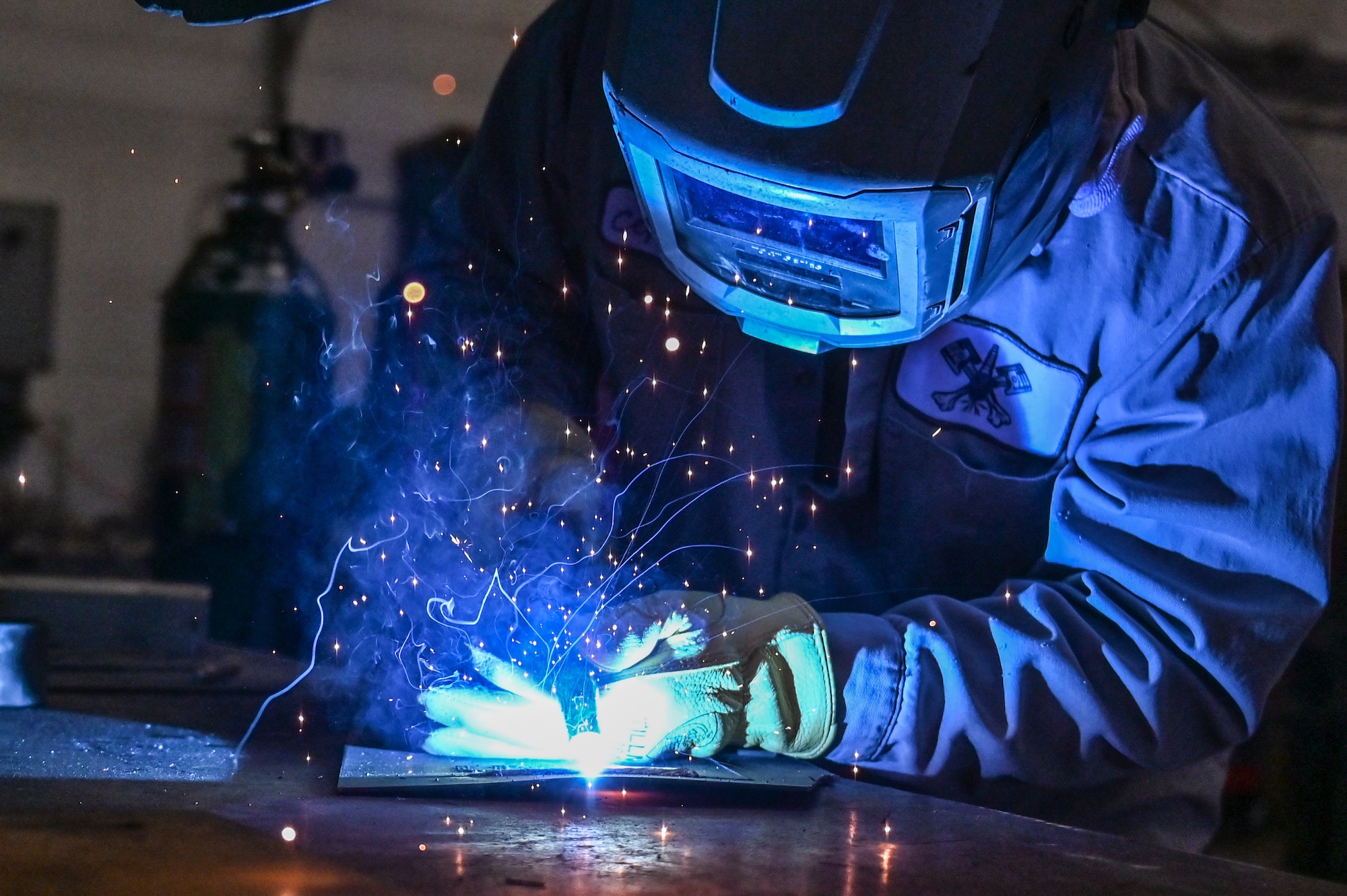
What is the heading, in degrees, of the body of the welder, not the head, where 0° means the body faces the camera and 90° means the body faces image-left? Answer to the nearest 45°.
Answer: approximately 45°
